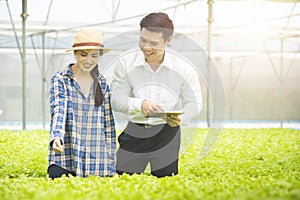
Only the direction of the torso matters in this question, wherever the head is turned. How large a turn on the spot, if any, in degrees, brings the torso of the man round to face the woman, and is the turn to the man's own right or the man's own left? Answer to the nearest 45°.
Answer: approximately 90° to the man's own right

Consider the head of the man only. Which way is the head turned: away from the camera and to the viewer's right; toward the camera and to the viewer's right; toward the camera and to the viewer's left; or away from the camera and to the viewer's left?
toward the camera and to the viewer's left

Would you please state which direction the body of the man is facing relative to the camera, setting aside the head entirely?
toward the camera

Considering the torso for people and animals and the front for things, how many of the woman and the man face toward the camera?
2

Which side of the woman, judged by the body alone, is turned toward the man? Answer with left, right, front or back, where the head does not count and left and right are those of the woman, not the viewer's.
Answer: left
